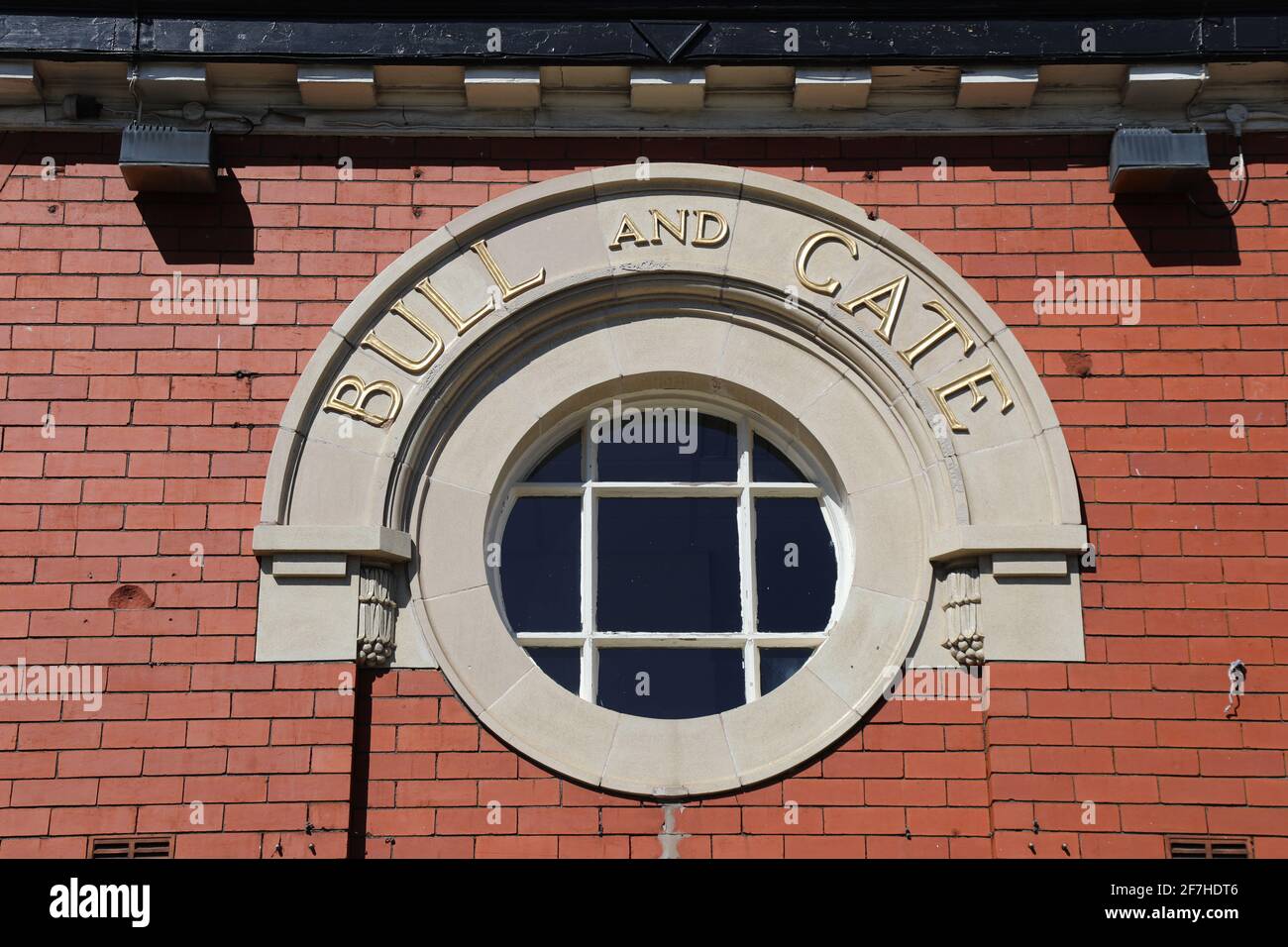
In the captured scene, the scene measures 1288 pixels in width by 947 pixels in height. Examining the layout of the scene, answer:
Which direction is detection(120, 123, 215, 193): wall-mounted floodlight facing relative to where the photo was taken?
toward the camera

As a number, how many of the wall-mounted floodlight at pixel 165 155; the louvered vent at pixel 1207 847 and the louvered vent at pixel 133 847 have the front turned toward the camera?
3

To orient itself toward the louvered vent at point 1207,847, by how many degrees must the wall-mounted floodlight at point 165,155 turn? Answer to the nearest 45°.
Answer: approximately 90° to its left

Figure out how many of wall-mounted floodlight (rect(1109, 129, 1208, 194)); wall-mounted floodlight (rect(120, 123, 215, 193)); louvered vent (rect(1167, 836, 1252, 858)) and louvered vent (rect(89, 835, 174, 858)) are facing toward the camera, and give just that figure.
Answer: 4

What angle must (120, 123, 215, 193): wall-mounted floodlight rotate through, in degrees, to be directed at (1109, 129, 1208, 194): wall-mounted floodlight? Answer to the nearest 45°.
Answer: approximately 90° to its left

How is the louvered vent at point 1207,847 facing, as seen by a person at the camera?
facing the viewer

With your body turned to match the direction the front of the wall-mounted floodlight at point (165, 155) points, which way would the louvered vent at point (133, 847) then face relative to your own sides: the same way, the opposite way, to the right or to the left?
the same way

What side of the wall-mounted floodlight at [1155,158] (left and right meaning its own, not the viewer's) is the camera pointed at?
front

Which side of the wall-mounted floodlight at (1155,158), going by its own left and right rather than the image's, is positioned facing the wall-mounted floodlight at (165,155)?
right

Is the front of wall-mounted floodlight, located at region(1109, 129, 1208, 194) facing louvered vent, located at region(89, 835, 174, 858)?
no

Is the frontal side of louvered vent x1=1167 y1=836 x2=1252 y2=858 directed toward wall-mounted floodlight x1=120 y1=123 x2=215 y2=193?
no

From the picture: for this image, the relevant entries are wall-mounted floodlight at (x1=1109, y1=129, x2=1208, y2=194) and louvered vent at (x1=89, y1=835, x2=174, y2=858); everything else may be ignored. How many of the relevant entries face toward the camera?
2

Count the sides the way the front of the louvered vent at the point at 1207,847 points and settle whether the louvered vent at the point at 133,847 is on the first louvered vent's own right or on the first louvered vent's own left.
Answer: on the first louvered vent's own right
